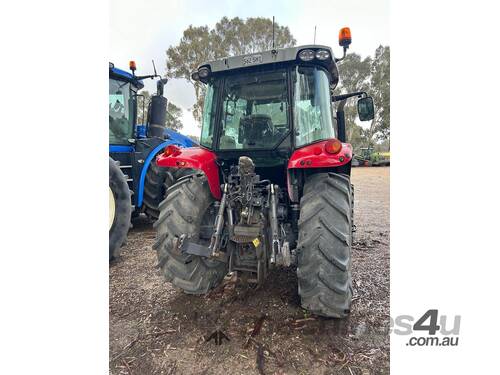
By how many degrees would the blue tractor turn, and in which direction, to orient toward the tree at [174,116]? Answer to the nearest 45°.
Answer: approximately 45° to its left

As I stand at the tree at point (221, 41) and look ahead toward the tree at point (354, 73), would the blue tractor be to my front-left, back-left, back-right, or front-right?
back-right

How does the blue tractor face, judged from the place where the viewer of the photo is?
facing away from the viewer and to the right of the viewer

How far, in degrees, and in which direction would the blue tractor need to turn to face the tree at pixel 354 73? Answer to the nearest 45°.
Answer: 0° — it already faces it

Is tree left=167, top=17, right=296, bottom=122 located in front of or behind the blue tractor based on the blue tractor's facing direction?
in front

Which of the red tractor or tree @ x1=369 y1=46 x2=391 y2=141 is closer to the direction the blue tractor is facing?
the tree

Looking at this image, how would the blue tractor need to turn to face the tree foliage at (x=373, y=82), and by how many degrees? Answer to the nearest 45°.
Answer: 0° — it already faces it

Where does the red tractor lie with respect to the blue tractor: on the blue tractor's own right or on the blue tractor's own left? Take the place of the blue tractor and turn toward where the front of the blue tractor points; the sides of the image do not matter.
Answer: on the blue tractor's own right

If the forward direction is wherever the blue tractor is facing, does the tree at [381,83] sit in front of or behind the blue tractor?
in front
